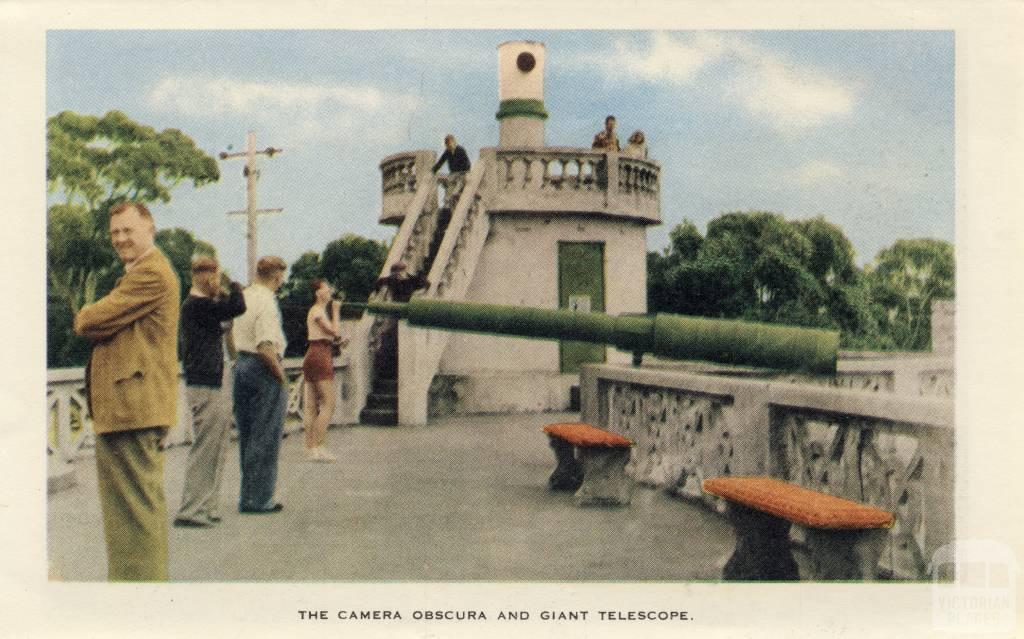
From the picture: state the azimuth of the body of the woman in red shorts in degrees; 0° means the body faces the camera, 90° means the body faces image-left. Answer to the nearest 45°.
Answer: approximately 270°

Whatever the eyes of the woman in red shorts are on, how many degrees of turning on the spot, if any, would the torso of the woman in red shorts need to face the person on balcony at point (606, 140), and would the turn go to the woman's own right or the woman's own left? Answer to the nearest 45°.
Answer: approximately 45° to the woman's own left

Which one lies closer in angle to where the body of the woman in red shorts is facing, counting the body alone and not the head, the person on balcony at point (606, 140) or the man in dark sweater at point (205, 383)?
the person on balcony

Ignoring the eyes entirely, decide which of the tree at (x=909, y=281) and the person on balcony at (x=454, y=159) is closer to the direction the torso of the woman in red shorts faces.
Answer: the tree
